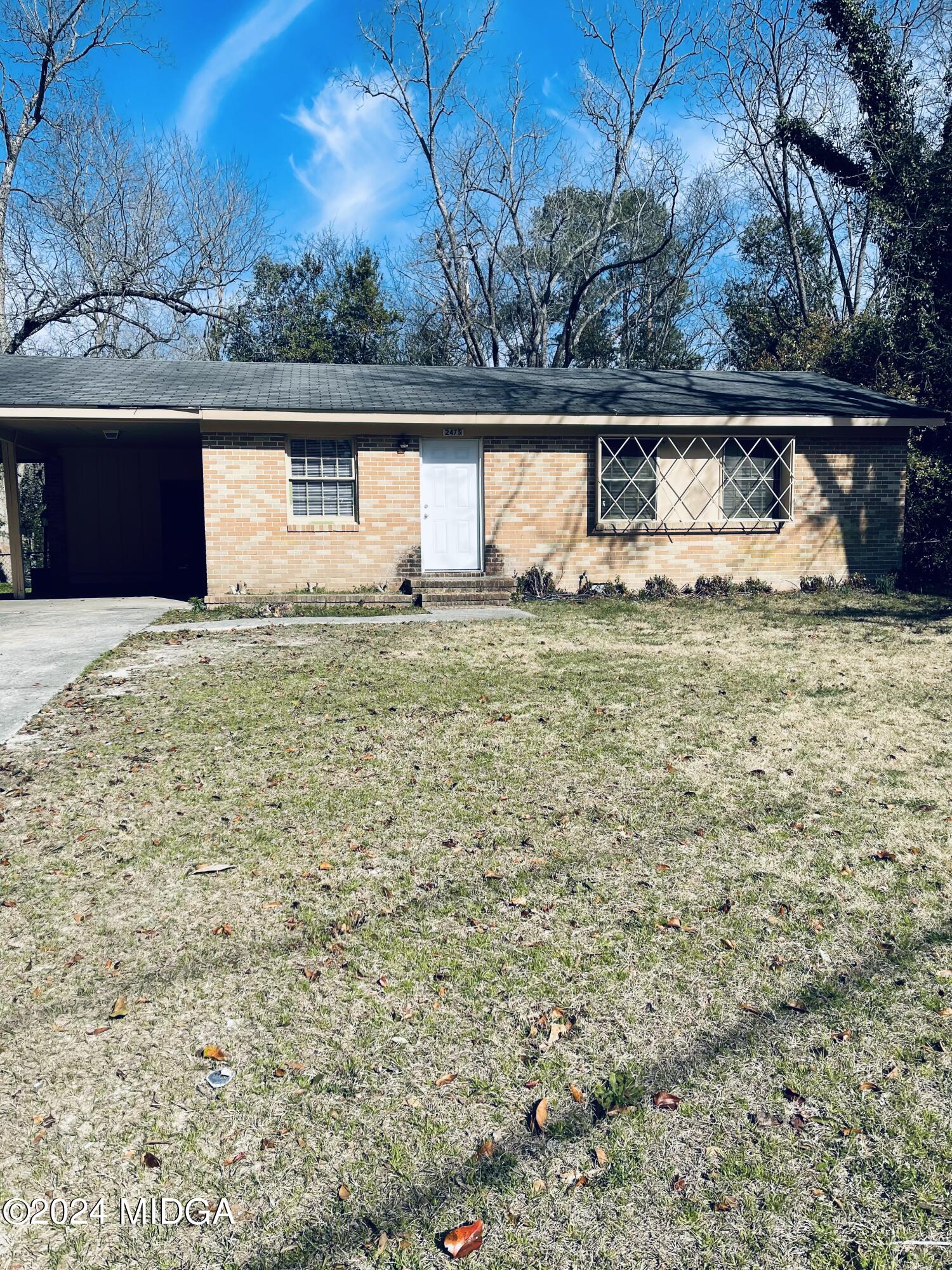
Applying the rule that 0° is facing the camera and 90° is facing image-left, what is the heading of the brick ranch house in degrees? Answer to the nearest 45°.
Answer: approximately 0°

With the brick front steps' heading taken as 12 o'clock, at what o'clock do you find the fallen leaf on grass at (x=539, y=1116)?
The fallen leaf on grass is roughly at 12 o'clock from the brick front steps.

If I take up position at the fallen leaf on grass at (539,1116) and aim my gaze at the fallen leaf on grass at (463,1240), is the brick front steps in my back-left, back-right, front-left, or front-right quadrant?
back-right

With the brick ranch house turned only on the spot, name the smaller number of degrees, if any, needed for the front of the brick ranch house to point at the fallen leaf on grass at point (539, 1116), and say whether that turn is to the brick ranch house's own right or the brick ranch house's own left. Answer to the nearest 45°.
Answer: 0° — it already faces it

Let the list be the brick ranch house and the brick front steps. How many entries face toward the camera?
2

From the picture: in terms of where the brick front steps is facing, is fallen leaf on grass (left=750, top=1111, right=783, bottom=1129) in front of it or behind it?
in front

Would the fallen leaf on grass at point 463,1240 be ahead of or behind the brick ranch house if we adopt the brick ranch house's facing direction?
ahead

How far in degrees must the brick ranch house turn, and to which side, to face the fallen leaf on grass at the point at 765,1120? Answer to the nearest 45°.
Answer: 0° — it already faces it
